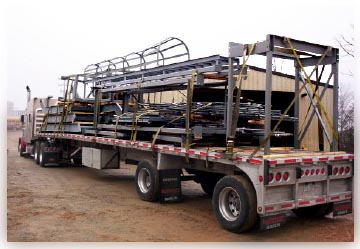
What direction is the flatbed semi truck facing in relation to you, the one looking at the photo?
facing away from the viewer and to the left of the viewer
